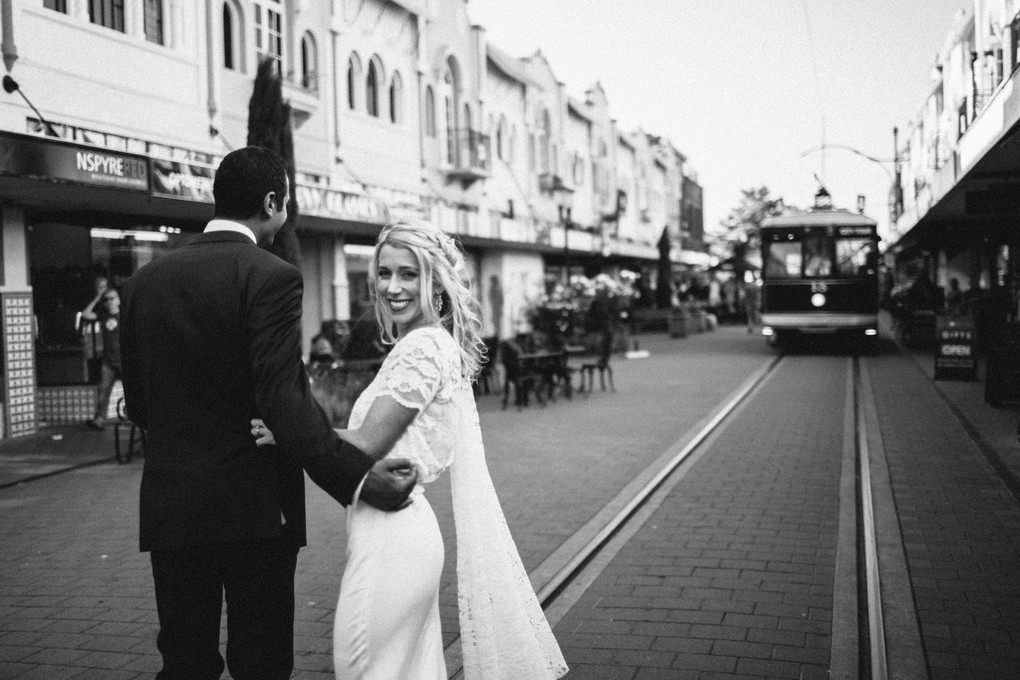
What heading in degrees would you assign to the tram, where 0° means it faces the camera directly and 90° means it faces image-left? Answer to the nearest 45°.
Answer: approximately 0°

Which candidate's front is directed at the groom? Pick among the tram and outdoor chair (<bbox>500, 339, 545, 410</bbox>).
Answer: the tram

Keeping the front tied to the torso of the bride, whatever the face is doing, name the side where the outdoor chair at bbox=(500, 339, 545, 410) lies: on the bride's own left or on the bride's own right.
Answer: on the bride's own right

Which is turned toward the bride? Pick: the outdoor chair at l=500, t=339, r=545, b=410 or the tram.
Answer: the tram

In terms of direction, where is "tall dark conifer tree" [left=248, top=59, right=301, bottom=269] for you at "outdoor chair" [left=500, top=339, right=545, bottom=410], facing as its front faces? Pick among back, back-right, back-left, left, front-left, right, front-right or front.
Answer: back

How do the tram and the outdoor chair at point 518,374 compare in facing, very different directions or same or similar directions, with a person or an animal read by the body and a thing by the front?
very different directions
